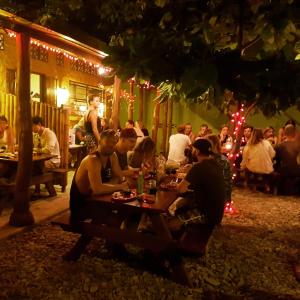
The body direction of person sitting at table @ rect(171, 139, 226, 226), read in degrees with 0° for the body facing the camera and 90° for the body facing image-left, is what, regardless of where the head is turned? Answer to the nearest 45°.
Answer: approximately 135°

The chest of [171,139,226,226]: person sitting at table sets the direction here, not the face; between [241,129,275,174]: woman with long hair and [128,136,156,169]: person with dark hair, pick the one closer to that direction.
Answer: the person with dark hair

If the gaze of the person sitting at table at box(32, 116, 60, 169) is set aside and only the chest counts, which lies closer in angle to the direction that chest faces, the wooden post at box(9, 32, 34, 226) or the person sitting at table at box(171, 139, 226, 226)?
the wooden post

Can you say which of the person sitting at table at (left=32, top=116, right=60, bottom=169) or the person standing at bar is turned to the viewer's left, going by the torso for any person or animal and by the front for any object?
the person sitting at table

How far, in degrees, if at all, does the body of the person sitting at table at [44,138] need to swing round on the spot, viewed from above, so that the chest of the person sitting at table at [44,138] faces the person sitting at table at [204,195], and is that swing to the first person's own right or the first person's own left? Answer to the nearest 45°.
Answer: approximately 135° to the first person's own left

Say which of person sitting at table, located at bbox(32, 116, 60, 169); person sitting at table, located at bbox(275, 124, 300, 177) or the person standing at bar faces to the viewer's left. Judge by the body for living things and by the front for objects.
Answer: person sitting at table, located at bbox(32, 116, 60, 169)
